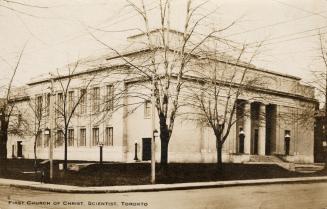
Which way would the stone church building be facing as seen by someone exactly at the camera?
facing the viewer and to the right of the viewer
